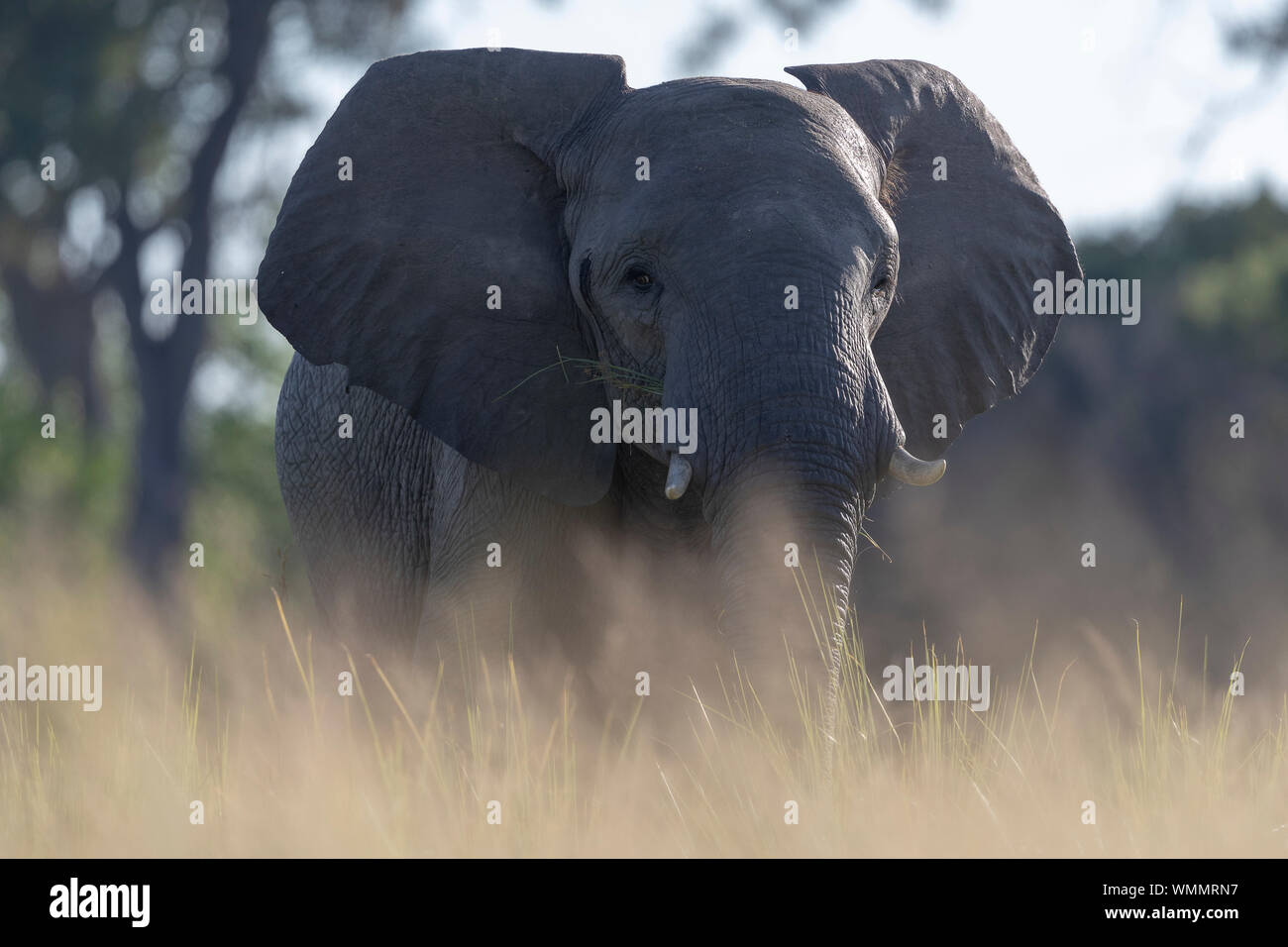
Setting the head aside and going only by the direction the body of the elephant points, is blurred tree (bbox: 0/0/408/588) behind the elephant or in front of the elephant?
behind

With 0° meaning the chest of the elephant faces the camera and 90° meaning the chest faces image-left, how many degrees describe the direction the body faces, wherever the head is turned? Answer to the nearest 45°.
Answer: approximately 315°
